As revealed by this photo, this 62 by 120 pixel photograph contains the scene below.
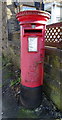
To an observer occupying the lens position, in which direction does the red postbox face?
facing the viewer
